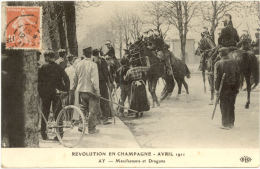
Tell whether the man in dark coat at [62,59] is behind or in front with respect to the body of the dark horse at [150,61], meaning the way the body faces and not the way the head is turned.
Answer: in front

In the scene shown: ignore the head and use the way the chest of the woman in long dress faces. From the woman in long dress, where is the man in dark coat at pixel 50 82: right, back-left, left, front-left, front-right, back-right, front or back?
back-left

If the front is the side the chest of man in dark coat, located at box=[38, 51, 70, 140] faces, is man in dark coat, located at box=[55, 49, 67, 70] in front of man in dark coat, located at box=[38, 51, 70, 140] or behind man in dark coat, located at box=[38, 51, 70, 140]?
in front

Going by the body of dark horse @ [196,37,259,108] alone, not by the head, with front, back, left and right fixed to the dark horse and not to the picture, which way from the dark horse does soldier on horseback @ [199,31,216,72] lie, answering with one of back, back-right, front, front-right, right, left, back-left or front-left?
front-right

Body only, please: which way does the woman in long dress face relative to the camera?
away from the camera

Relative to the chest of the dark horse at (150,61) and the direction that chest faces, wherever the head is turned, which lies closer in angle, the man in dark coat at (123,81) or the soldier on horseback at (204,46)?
the man in dark coat

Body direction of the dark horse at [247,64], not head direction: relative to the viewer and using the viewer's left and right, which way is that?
facing to the left of the viewer
